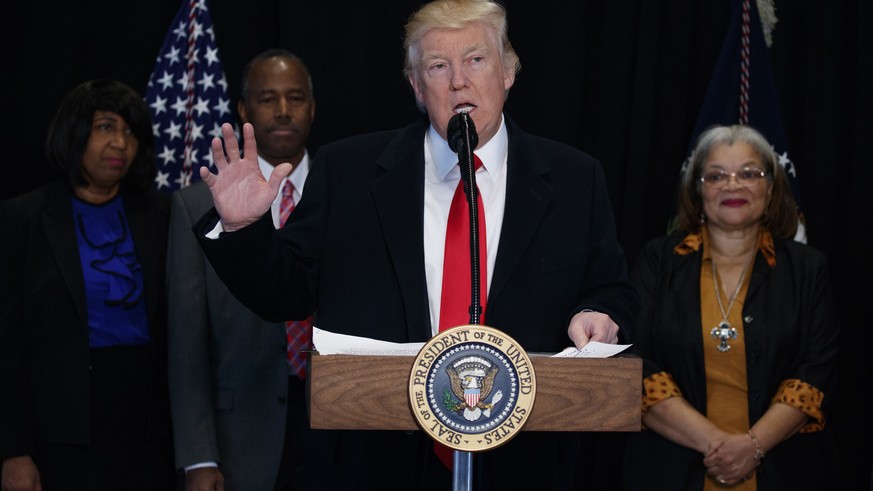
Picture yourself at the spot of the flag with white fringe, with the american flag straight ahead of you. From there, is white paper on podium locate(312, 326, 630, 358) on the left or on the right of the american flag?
left

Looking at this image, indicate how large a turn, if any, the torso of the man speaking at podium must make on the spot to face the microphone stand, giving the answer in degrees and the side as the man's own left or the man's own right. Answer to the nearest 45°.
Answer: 0° — they already face it

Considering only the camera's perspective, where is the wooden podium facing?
facing the viewer

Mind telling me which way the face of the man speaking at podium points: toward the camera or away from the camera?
toward the camera

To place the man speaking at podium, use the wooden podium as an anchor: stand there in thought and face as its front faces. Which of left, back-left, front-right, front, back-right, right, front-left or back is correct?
back

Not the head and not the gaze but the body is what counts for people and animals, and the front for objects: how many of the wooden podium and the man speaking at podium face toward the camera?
2

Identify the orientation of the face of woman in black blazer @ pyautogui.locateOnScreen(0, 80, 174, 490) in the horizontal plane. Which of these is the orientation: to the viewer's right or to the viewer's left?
to the viewer's right

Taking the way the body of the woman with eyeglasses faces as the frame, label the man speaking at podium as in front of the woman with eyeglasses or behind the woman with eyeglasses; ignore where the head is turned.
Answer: in front

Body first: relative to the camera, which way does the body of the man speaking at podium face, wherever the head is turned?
toward the camera

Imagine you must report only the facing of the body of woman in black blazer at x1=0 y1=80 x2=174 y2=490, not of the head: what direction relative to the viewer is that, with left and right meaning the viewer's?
facing the viewer and to the right of the viewer

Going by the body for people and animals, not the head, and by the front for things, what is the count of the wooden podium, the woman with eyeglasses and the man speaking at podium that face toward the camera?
3
